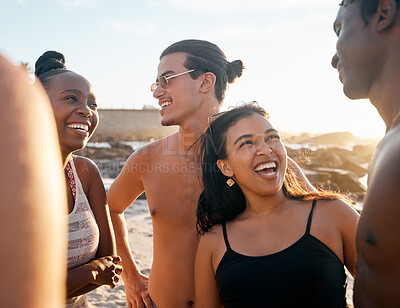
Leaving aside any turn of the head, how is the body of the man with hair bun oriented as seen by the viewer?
toward the camera

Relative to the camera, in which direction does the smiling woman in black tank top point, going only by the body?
toward the camera

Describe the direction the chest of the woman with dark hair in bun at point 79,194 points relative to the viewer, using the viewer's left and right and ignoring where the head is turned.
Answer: facing the viewer and to the right of the viewer

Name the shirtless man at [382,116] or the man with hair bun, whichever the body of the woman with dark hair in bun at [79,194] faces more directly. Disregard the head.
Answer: the shirtless man

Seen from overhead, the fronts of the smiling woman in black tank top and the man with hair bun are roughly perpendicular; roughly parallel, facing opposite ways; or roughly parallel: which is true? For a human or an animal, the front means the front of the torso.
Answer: roughly parallel

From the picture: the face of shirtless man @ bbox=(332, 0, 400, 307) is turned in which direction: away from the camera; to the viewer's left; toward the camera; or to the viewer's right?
to the viewer's left

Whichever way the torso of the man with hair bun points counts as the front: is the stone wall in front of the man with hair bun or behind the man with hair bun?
behind

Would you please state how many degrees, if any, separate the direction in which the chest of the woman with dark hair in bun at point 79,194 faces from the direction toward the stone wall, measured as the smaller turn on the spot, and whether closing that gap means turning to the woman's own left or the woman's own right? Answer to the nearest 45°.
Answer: approximately 135° to the woman's own left

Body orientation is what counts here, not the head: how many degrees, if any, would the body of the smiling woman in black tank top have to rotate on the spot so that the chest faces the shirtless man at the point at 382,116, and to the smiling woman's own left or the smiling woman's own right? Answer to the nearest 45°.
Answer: approximately 45° to the smiling woman's own left

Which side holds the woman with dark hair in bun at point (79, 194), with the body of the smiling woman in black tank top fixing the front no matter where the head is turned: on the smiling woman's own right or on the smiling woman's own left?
on the smiling woman's own right

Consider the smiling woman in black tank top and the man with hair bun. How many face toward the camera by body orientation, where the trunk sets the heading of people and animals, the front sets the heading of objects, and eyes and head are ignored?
2

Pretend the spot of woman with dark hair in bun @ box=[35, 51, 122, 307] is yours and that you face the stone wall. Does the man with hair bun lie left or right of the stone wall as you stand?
right

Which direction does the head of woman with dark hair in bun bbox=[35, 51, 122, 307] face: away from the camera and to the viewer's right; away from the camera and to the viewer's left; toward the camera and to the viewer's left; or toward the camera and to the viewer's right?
toward the camera and to the viewer's right

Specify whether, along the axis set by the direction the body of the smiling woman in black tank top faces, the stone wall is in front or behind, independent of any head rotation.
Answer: behind
